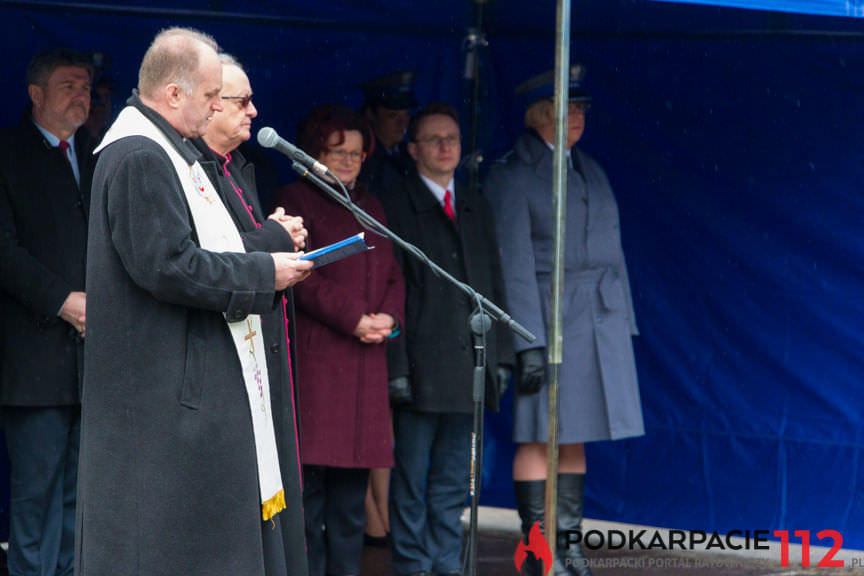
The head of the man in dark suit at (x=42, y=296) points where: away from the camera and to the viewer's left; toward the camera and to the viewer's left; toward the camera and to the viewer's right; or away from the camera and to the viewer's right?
toward the camera and to the viewer's right

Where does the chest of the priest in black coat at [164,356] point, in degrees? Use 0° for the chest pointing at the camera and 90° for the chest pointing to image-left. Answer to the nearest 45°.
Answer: approximately 270°

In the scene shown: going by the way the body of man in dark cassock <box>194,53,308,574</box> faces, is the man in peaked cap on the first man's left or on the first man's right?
on the first man's left

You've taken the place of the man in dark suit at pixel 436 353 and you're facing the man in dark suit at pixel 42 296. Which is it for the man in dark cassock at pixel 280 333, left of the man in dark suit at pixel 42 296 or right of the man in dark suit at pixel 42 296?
left

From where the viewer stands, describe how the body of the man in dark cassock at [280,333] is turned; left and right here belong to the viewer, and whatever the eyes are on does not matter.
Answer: facing to the right of the viewer

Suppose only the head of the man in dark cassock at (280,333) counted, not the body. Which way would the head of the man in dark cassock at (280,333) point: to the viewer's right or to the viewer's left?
to the viewer's right

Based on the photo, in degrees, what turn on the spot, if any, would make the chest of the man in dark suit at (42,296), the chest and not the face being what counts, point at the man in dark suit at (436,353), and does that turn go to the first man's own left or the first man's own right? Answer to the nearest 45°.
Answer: approximately 45° to the first man's own left

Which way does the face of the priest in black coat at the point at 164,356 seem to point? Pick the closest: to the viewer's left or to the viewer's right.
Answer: to the viewer's right

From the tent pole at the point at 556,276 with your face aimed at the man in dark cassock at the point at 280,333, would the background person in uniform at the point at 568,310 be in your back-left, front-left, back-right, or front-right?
back-right

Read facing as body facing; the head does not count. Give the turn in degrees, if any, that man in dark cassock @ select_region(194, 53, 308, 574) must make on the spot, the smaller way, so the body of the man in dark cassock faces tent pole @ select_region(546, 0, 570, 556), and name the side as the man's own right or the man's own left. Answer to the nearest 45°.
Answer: approximately 45° to the man's own left

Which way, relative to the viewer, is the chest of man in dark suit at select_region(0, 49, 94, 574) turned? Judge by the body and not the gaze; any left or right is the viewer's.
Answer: facing the viewer and to the right of the viewer
